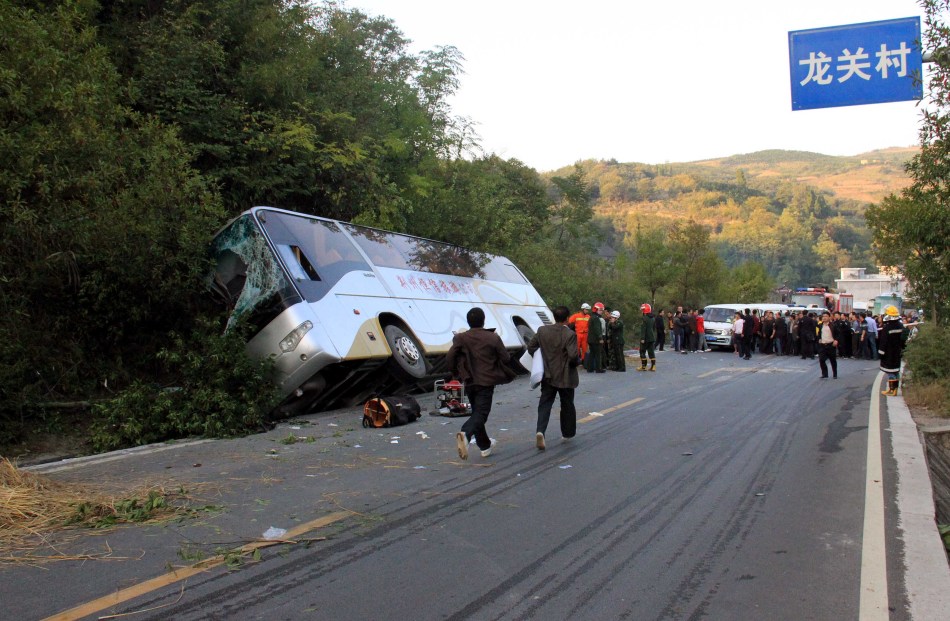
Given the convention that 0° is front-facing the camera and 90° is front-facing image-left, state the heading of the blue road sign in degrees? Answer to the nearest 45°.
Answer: approximately 0°

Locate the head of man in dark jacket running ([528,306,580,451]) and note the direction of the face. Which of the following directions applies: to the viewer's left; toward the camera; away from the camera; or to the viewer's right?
away from the camera

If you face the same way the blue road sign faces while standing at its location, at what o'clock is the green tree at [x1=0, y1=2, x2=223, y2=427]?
The green tree is roughly at 2 o'clock from the blue road sign.

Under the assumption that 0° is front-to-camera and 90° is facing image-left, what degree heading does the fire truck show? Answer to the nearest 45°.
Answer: approximately 45°

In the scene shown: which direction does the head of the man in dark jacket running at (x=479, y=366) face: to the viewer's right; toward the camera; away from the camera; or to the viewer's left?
away from the camera

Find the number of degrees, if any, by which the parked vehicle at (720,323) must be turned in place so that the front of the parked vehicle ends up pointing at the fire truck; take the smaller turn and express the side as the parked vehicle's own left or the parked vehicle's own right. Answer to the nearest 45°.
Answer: approximately 135° to the parked vehicle's own right

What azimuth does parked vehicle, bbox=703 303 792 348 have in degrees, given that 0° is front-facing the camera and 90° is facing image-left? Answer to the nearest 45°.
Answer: approximately 45°
